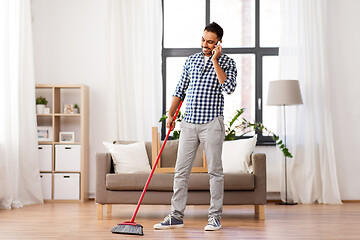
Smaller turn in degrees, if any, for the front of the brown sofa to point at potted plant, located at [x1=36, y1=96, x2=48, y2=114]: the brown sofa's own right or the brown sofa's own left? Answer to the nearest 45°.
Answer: approximately 135° to the brown sofa's own right

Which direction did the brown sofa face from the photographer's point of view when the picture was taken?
facing the viewer

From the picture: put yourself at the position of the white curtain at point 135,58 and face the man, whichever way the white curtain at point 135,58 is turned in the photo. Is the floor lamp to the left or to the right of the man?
left

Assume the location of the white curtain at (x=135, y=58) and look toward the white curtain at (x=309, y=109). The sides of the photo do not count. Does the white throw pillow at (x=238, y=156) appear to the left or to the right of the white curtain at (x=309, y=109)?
right

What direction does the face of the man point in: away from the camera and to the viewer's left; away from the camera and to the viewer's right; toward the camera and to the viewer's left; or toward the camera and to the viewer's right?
toward the camera and to the viewer's left

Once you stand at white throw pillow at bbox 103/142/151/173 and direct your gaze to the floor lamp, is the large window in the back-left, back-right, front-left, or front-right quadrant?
front-left

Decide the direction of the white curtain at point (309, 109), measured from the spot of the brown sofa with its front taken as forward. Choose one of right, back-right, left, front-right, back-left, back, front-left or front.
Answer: back-left

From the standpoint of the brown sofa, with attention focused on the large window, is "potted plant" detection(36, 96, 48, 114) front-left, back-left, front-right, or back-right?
front-left

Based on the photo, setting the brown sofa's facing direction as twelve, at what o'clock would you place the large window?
The large window is roughly at 7 o'clock from the brown sofa.

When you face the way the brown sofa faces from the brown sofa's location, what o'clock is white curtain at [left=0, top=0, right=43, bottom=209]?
The white curtain is roughly at 4 o'clock from the brown sofa.

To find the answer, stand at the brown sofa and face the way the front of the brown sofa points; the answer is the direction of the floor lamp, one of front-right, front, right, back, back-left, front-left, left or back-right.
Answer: back-left

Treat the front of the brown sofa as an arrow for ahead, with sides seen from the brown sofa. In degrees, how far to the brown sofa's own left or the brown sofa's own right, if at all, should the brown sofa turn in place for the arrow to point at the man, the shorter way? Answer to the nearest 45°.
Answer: approximately 45° to the brown sofa's own left
